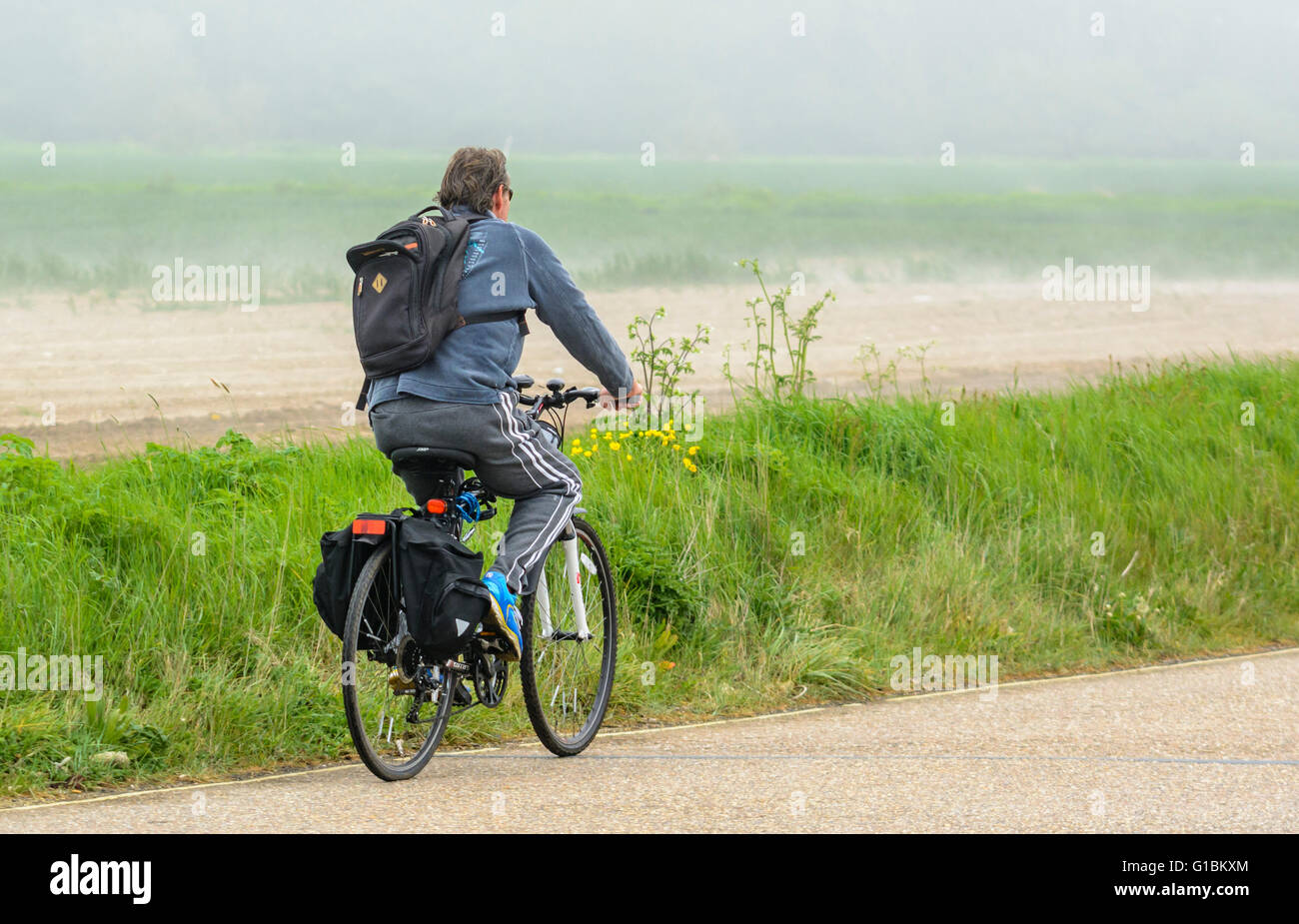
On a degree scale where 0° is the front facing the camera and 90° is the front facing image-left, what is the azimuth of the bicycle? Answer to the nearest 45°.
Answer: approximately 225°

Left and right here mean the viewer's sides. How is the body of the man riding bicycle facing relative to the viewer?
facing away from the viewer and to the right of the viewer

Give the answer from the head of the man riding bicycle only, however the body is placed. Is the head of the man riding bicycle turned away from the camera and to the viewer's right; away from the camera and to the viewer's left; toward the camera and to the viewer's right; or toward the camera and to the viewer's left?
away from the camera and to the viewer's right
